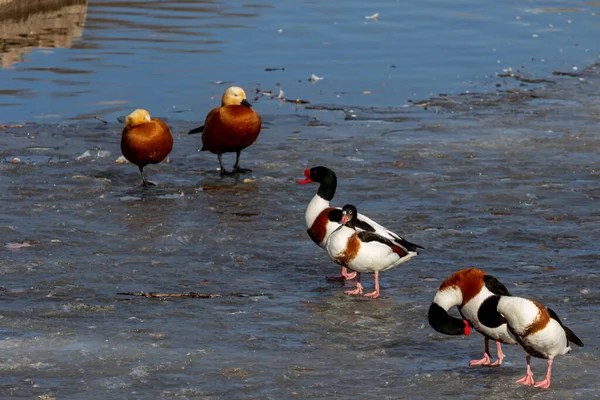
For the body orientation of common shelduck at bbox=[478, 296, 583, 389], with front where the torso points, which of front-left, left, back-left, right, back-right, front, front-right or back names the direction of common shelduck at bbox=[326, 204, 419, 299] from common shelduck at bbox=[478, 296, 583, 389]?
right

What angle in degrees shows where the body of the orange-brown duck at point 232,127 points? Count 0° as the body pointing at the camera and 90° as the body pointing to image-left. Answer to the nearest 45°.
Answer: approximately 315°

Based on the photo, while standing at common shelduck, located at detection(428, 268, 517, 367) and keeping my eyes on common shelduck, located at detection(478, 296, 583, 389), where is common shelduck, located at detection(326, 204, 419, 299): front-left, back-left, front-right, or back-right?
back-left

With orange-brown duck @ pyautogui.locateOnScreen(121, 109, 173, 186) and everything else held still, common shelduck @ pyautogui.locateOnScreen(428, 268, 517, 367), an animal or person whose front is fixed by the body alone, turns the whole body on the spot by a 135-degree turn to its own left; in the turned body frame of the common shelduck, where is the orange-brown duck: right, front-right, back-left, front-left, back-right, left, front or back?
back

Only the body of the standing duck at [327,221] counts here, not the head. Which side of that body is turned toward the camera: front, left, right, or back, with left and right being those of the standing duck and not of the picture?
left

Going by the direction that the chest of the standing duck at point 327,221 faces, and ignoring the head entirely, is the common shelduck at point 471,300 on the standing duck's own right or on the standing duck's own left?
on the standing duck's own left

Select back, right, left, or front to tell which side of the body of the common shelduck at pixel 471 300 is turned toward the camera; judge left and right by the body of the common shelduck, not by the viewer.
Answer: left

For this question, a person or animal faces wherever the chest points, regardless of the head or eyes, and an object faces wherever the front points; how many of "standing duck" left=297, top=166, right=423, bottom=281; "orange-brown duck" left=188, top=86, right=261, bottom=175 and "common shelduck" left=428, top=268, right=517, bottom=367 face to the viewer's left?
2
